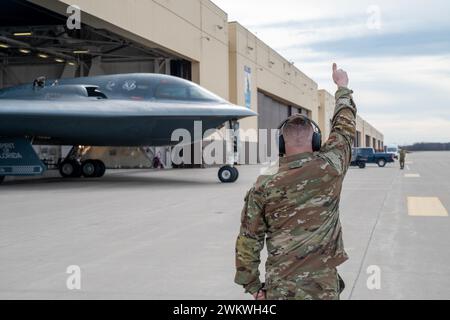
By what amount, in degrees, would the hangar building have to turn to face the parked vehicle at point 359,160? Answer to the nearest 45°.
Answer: approximately 45° to its left

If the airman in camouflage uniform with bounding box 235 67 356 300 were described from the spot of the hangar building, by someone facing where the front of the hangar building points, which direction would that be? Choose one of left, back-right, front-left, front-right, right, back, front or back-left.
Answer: front-right

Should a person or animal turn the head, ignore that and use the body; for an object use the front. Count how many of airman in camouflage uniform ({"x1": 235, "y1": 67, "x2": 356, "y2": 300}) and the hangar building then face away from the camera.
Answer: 1

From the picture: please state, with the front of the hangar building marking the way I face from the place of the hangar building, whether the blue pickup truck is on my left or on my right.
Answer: on my left

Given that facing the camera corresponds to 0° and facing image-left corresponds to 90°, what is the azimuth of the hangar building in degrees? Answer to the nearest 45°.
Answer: approximately 315°

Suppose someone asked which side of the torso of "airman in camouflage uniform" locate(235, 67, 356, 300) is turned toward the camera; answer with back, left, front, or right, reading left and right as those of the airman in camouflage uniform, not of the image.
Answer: back

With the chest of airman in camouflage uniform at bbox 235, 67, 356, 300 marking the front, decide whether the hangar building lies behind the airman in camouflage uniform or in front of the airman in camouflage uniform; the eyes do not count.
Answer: in front

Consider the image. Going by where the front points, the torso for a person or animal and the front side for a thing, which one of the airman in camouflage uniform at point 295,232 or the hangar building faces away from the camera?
the airman in camouflage uniform
